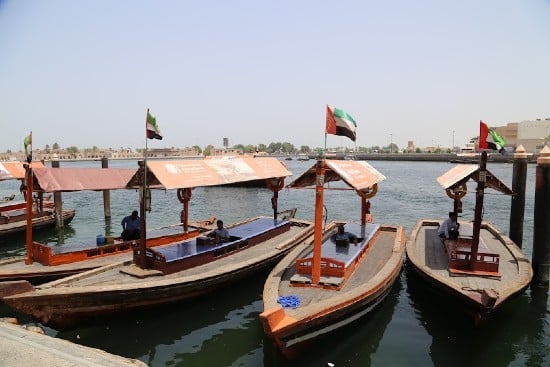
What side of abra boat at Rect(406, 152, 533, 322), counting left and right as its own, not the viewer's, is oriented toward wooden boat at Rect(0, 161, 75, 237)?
right

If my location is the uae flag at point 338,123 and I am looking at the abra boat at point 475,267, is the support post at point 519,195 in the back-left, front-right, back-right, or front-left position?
front-left

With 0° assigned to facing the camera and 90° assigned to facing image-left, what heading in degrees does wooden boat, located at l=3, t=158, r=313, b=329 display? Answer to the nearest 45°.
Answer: approximately 45°

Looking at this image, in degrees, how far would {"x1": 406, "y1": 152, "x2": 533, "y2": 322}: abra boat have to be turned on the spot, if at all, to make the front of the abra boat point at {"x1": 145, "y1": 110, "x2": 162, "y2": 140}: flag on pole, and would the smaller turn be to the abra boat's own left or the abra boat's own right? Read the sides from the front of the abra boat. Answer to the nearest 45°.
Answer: approximately 90° to the abra boat's own right

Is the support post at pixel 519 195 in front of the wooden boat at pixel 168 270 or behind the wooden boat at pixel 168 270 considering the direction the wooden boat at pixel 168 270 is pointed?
behind

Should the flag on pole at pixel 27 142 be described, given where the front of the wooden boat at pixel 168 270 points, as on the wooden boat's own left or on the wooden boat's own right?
on the wooden boat's own right

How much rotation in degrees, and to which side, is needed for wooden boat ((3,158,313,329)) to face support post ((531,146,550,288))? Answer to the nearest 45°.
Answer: approximately 135° to its left

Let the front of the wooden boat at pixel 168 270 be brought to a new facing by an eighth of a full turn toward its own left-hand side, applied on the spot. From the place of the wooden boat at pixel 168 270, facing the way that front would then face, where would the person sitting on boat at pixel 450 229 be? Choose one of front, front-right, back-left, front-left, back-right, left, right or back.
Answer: left

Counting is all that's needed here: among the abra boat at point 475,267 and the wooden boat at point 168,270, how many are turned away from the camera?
0

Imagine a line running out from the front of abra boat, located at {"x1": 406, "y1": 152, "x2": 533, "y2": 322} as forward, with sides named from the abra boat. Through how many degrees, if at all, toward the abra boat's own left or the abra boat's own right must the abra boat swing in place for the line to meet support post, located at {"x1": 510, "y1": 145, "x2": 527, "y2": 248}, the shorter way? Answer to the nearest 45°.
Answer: approximately 180°

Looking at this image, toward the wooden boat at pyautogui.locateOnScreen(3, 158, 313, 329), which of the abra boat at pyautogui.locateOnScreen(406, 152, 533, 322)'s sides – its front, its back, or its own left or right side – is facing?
right

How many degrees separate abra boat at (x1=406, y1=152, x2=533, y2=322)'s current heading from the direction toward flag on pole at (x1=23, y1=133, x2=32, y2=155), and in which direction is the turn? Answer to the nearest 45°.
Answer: approximately 90° to its right

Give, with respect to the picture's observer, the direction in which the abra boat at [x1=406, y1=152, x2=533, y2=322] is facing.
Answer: facing the viewer

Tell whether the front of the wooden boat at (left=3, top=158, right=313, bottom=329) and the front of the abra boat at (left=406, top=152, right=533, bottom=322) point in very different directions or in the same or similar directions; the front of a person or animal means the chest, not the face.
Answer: same or similar directions
